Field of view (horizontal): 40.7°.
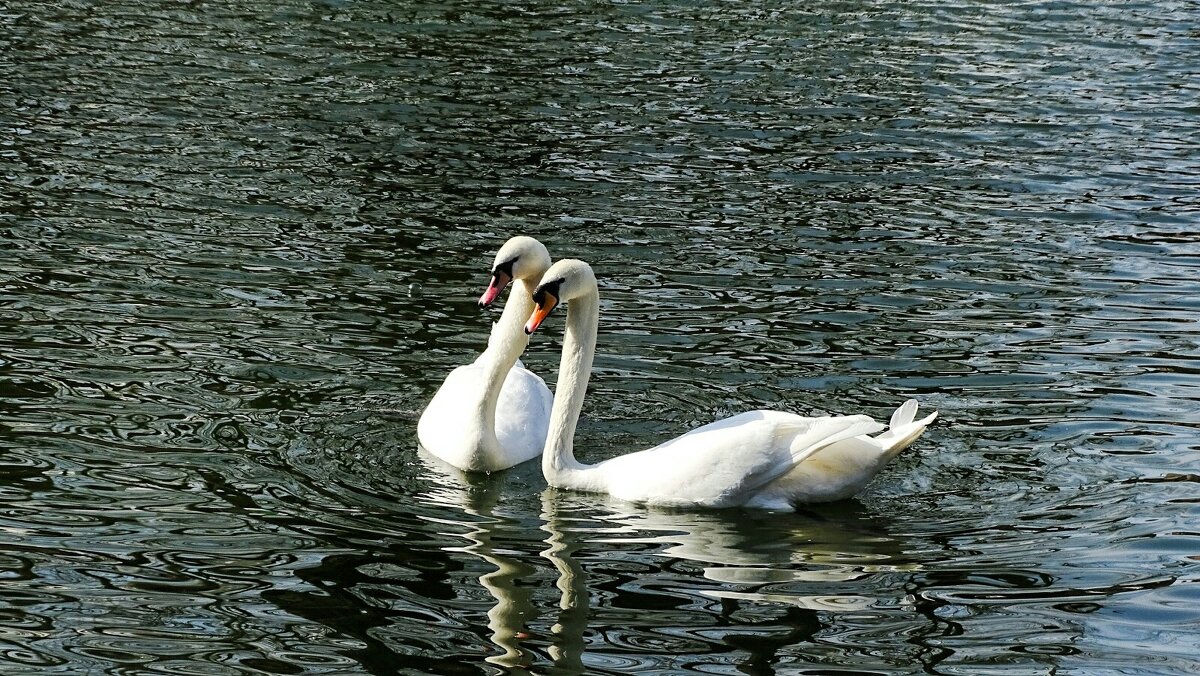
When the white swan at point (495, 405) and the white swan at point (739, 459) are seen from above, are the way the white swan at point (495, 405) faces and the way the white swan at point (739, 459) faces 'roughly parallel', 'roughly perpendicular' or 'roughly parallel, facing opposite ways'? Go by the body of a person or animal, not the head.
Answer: roughly perpendicular

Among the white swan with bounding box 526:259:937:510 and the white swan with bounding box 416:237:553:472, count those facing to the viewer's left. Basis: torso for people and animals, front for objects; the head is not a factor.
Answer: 1

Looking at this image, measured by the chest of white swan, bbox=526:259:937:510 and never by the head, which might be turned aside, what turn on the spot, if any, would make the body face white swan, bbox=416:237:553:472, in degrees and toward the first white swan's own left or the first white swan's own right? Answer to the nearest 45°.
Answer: approximately 45° to the first white swan's own right

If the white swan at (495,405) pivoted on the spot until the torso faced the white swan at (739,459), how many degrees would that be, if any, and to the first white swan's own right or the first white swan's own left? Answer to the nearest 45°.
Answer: approximately 45° to the first white swan's own left

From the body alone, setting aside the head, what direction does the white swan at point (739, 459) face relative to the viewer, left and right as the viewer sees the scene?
facing to the left of the viewer
